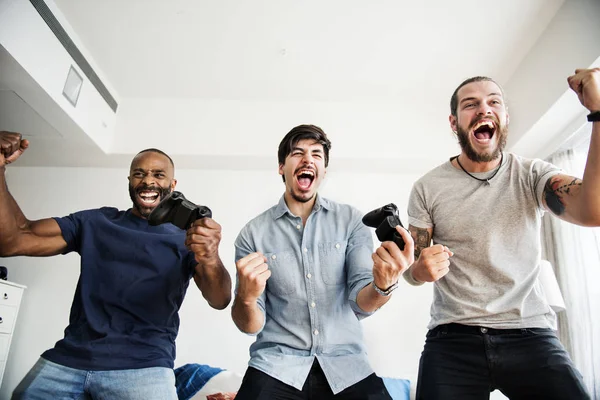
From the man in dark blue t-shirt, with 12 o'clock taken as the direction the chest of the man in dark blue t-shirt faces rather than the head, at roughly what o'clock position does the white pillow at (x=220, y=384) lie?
The white pillow is roughly at 7 o'clock from the man in dark blue t-shirt.

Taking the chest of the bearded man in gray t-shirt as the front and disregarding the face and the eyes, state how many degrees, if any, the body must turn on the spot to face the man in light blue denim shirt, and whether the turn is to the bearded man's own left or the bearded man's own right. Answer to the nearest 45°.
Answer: approximately 90° to the bearded man's own right

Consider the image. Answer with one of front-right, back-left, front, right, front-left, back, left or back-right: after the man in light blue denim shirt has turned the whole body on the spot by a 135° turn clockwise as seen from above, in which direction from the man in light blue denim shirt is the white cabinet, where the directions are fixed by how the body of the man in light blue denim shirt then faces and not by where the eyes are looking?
front

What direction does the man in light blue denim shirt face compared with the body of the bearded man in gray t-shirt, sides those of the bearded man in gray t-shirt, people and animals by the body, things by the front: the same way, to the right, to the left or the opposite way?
the same way

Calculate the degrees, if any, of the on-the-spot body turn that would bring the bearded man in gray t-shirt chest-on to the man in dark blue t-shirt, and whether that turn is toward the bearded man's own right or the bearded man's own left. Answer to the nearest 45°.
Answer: approximately 90° to the bearded man's own right

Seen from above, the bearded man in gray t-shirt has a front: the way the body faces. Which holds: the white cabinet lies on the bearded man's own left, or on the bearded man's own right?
on the bearded man's own right

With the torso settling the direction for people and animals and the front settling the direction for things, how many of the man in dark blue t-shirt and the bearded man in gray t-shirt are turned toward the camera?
2

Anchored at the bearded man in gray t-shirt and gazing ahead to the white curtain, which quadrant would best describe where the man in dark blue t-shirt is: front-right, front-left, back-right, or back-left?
back-left

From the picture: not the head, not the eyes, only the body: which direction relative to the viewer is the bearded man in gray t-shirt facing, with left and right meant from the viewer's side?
facing the viewer

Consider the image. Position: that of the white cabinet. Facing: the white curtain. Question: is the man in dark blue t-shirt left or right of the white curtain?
right

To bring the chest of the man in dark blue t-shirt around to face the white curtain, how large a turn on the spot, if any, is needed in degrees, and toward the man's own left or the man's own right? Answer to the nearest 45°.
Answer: approximately 90° to the man's own left

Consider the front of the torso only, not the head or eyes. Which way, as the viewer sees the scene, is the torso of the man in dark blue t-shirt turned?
toward the camera

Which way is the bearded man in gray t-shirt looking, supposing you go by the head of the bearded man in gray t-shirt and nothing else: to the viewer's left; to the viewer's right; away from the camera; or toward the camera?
toward the camera

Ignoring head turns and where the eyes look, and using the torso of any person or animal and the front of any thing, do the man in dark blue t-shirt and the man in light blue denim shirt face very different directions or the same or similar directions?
same or similar directions

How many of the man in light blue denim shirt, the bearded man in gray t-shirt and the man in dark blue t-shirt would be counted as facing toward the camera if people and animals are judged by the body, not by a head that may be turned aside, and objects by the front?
3

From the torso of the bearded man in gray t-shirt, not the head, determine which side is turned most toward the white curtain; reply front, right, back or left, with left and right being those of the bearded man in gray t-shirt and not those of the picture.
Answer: back
